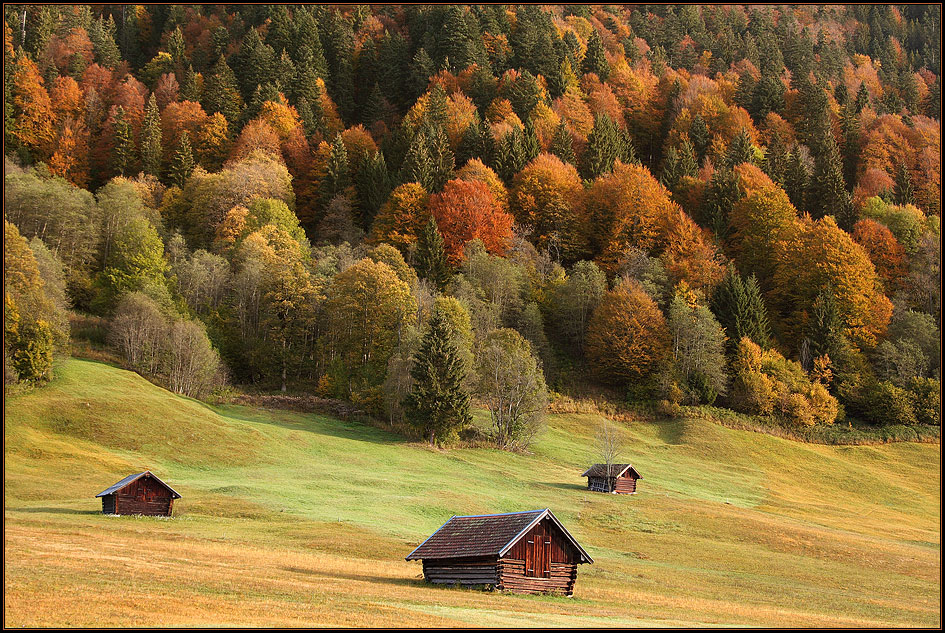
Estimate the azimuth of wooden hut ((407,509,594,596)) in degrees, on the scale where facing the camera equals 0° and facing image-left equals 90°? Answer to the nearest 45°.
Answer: approximately 315°
